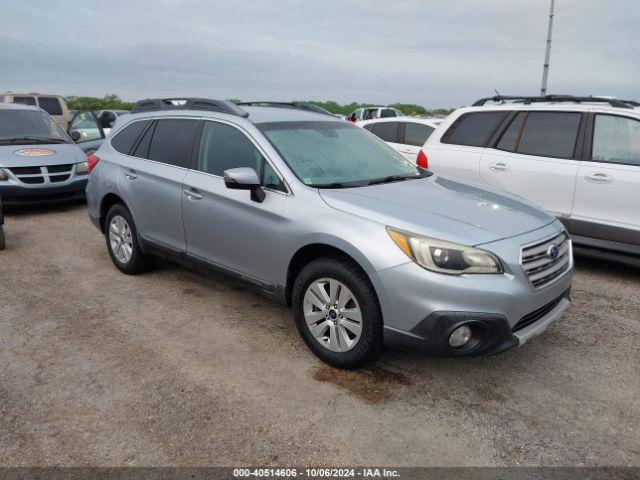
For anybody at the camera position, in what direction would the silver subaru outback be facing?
facing the viewer and to the right of the viewer

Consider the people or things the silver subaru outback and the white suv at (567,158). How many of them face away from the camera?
0

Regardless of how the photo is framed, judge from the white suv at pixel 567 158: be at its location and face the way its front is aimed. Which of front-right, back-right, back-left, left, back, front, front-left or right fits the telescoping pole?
back-left

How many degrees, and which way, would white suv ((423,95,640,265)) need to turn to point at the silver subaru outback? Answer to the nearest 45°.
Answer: approximately 90° to its right

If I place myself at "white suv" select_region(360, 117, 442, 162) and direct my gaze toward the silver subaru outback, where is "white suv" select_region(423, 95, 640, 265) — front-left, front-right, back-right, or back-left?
front-left

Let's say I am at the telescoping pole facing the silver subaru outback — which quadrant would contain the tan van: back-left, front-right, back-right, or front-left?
front-right

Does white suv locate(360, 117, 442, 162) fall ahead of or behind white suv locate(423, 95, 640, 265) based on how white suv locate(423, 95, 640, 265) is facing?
behind

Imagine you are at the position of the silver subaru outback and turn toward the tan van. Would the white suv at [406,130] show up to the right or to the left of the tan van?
right

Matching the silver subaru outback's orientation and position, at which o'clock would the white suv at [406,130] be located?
The white suv is roughly at 8 o'clock from the silver subaru outback.

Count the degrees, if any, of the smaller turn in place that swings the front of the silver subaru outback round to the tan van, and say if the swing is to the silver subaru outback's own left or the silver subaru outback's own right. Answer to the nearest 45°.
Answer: approximately 180°

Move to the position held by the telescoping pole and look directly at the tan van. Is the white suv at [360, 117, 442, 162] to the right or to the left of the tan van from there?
left

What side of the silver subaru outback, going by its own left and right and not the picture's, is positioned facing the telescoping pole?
left
